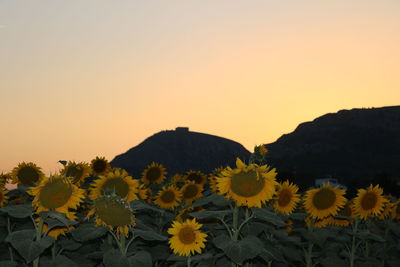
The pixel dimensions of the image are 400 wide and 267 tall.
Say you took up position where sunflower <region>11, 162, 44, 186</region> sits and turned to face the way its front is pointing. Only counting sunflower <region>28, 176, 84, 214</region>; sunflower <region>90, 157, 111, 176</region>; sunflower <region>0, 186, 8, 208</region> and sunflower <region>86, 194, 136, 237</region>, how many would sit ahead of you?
3

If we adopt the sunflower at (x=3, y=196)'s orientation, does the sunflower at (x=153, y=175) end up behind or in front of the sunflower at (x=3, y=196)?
behind

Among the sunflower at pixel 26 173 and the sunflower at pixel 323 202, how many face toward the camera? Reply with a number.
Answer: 2
